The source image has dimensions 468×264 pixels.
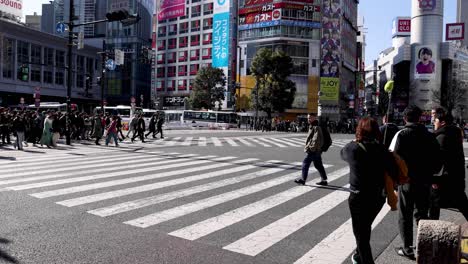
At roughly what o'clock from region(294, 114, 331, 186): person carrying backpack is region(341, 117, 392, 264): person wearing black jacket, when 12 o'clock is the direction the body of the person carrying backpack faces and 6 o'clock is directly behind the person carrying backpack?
The person wearing black jacket is roughly at 9 o'clock from the person carrying backpack.

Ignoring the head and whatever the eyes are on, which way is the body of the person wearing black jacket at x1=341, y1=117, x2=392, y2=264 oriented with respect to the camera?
away from the camera

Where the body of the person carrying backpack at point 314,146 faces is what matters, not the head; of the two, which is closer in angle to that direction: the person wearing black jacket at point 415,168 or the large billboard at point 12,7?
the large billboard

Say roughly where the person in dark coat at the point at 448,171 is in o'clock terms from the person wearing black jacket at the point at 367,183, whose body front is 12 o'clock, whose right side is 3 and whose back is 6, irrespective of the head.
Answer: The person in dark coat is roughly at 1 o'clock from the person wearing black jacket.

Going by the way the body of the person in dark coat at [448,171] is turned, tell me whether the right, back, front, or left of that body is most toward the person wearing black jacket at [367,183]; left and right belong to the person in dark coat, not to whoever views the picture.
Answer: left

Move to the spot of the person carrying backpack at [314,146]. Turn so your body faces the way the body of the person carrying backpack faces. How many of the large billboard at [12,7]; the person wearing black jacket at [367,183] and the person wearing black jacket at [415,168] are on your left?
2

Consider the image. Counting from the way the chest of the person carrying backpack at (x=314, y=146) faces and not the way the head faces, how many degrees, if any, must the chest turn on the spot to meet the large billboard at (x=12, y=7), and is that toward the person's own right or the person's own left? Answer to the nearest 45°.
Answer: approximately 45° to the person's own right

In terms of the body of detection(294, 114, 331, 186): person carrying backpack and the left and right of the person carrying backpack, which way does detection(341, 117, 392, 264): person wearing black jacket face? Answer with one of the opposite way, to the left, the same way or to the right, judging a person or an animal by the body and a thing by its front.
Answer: to the right

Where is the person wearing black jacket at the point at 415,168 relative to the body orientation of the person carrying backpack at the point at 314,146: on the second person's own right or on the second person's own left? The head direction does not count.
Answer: on the second person's own left

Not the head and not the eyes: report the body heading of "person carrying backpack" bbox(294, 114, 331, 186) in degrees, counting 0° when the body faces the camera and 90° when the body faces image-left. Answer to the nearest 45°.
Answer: approximately 90°

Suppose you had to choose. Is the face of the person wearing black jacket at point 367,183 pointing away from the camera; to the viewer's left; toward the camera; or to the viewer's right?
away from the camera
